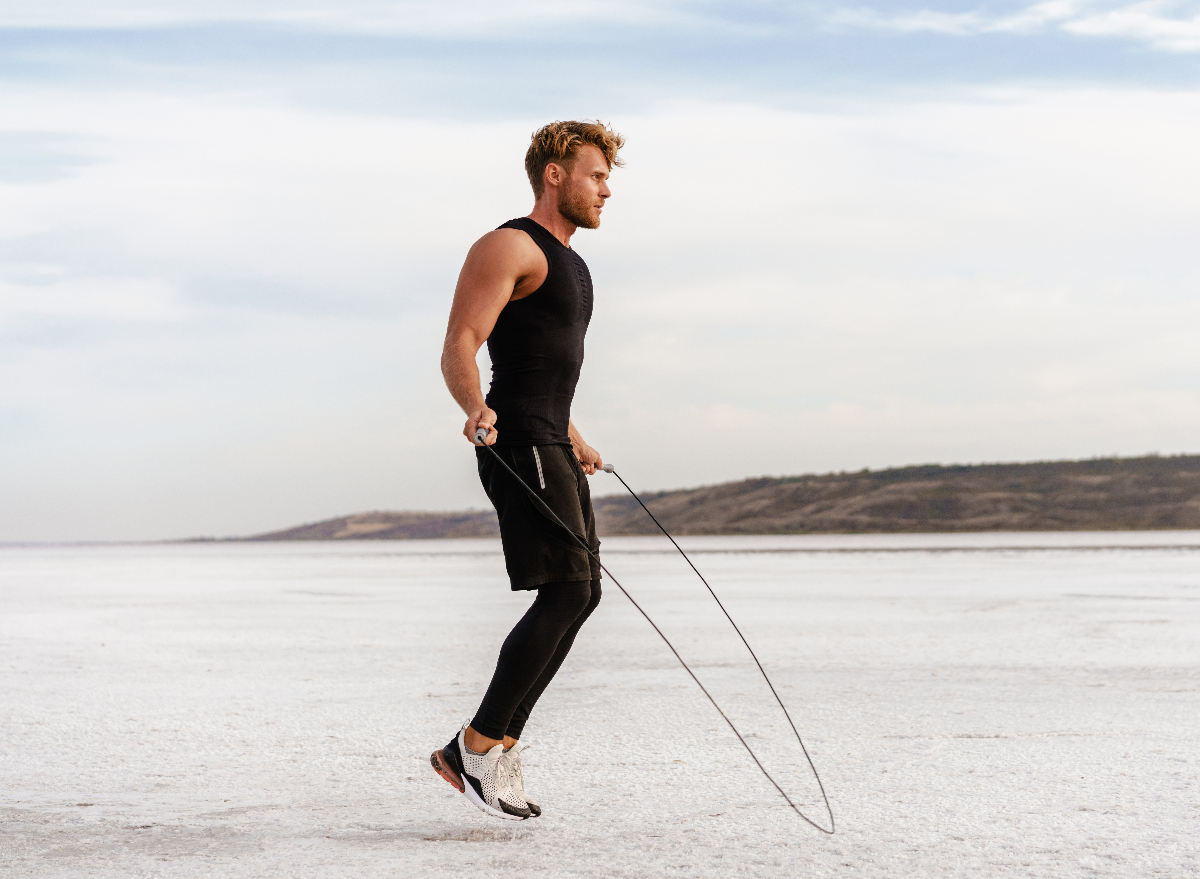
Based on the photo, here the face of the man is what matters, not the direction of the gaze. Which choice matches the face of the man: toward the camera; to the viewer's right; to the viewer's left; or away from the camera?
to the viewer's right

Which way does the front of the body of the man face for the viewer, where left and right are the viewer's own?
facing to the right of the viewer
